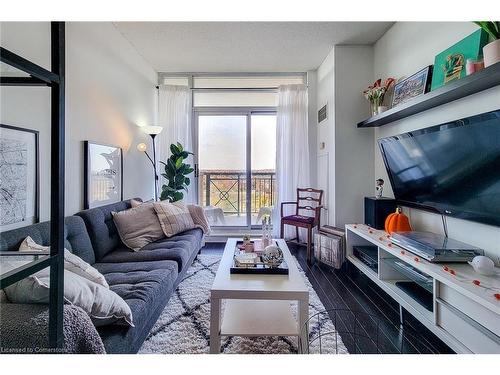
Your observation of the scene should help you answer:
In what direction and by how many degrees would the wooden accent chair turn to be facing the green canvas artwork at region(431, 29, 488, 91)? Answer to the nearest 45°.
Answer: approximately 90° to its left

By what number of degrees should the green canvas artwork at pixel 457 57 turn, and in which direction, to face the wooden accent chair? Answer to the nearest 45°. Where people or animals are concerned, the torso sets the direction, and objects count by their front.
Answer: approximately 90° to its right

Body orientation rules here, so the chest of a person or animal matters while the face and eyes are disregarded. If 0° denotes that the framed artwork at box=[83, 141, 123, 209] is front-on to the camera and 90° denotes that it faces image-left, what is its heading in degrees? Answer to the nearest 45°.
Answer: approximately 315°

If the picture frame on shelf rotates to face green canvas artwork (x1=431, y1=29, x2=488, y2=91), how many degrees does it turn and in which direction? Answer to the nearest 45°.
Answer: approximately 90° to its left

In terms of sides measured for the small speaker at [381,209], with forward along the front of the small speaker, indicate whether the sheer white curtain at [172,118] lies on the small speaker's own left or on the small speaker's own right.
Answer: on the small speaker's own right

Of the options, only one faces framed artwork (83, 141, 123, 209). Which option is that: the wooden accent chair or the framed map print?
the wooden accent chair

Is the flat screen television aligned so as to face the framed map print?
yes

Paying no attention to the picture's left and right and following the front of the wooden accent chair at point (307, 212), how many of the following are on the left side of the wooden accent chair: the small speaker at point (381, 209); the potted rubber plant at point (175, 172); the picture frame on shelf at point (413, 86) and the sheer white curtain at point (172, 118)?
2

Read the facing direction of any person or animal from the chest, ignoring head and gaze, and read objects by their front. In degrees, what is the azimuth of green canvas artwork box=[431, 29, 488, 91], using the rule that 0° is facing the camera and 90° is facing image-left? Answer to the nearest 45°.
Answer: approximately 45°

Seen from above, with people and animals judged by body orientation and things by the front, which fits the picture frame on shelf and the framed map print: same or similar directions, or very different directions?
very different directions

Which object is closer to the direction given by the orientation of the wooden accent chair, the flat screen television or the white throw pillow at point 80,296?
the white throw pillow

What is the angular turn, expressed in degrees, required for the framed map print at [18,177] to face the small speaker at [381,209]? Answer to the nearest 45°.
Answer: approximately 45° to its left

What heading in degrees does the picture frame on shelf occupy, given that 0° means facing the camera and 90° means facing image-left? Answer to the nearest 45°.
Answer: approximately 45°
